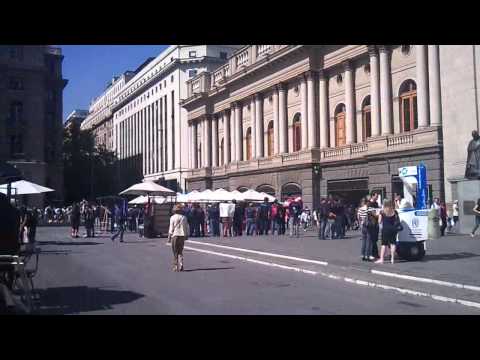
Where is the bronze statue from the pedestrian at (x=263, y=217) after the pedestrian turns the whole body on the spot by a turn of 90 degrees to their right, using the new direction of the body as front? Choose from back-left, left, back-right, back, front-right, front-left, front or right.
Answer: front-right

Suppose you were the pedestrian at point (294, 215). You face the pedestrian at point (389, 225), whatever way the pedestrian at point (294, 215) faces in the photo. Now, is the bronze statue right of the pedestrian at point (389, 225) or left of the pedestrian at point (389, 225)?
left

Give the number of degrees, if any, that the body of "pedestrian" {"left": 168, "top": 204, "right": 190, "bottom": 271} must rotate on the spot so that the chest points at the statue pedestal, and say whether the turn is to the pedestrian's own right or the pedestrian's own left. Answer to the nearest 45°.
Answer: approximately 45° to the pedestrian's own right

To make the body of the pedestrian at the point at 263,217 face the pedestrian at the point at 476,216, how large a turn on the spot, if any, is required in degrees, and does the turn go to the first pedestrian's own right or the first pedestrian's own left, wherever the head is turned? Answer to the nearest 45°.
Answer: approximately 135° to the first pedestrian's own right

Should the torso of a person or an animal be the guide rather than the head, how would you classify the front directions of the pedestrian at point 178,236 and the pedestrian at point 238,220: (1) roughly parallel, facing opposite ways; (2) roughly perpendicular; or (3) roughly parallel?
roughly parallel

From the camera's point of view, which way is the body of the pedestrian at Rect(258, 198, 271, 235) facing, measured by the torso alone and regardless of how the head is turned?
away from the camera

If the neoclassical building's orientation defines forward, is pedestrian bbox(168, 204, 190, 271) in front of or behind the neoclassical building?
in front

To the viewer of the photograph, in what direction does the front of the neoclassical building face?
facing the viewer and to the left of the viewer

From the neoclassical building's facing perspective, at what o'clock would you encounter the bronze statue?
The bronze statue is roughly at 10 o'clock from the neoclassical building.

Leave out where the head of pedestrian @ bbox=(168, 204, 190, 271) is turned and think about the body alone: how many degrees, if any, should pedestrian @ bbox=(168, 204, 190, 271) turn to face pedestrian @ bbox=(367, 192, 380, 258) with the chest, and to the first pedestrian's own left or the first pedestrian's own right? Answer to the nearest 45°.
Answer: approximately 90° to the first pedestrian's own right

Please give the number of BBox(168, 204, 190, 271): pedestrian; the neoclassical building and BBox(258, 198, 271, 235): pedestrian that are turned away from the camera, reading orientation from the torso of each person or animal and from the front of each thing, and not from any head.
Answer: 2

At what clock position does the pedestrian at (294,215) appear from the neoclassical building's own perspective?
The pedestrian is roughly at 11 o'clock from the neoclassical building.

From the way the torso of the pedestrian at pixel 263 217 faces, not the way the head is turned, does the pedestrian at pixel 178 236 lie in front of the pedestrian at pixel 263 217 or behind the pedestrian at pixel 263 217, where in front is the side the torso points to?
behind

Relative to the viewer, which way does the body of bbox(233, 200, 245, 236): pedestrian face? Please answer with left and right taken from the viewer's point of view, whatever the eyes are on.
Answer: facing away from the viewer

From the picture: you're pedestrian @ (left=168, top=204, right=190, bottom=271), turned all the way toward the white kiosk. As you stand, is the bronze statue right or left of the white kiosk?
left

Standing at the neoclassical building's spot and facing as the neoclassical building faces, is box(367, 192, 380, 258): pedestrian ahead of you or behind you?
ahead

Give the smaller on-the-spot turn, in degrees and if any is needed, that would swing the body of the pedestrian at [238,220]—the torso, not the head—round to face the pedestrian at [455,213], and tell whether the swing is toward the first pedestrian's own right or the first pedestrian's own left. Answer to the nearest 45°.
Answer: approximately 135° to the first pedestrian's own right

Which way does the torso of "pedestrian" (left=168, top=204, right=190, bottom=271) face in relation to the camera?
away from the camera

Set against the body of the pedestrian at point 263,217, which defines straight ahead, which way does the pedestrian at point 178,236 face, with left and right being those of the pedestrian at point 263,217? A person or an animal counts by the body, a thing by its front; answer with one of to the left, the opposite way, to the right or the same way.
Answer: the same way

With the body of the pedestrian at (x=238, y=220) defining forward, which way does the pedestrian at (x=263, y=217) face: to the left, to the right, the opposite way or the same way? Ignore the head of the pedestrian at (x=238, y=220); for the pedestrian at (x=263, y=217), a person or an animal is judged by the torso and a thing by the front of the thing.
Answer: the same way
